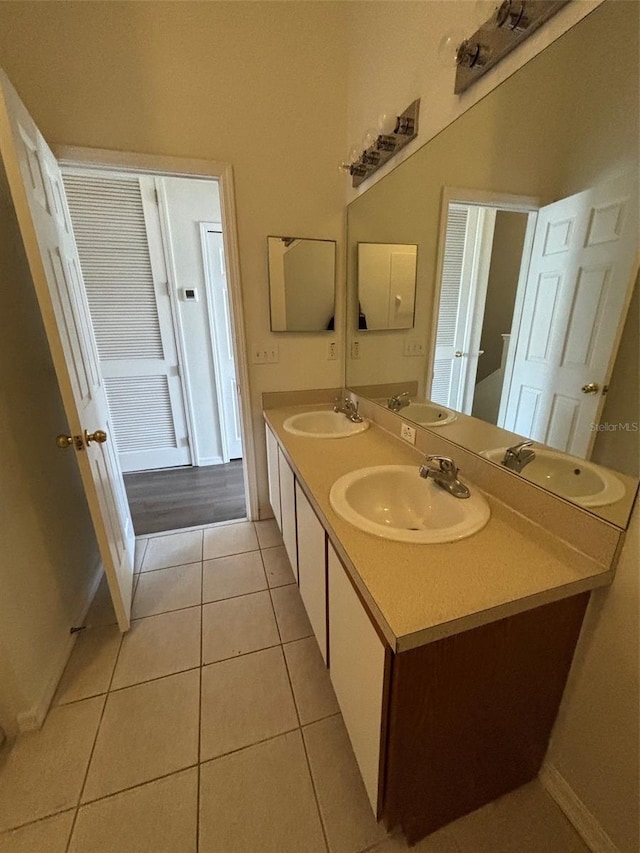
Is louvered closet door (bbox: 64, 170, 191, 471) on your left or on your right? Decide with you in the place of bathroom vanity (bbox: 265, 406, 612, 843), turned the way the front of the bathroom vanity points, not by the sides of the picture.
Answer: on your right

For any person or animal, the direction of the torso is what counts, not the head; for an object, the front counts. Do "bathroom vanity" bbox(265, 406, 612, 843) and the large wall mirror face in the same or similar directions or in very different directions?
same or similar directions

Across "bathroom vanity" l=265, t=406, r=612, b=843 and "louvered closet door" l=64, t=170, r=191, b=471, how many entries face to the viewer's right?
0

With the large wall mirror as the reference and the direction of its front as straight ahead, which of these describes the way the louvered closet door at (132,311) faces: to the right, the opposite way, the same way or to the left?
to the left

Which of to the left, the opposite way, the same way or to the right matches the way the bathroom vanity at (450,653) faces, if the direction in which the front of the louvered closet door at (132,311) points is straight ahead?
to the right

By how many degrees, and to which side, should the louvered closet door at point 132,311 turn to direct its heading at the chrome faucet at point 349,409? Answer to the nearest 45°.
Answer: approximately 45° to its left

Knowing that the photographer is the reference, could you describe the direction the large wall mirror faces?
facing the viewer and to the left of the viewer

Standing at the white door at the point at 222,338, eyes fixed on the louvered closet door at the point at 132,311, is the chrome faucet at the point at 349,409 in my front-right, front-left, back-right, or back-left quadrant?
back-left

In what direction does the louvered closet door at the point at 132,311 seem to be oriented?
toward the camera

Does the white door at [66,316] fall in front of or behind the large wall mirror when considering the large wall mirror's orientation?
in front

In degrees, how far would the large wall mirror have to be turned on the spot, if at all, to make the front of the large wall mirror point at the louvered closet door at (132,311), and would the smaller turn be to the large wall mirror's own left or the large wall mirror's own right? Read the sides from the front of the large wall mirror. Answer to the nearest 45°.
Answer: approximately 45° to the large wall mirror's own right
